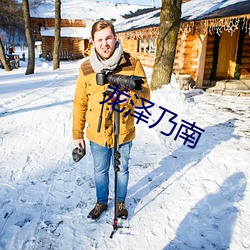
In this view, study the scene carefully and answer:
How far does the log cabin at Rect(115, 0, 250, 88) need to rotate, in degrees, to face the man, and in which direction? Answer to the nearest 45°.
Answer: approximately 45° to its left

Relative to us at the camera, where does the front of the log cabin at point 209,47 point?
facing the viewer and to the left of the viewer

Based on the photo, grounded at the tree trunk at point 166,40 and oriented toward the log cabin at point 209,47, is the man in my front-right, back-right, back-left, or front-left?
back-right

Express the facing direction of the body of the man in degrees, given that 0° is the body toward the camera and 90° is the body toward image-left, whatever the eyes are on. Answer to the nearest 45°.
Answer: approximately 0°

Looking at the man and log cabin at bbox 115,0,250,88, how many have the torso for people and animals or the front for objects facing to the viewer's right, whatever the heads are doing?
0

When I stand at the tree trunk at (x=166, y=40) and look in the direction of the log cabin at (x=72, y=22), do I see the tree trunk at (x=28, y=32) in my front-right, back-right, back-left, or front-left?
front-left

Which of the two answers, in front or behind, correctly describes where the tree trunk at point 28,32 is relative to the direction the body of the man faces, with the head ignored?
behind

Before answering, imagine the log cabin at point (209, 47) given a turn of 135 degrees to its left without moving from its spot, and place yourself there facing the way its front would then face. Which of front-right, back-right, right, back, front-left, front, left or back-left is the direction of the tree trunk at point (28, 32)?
back

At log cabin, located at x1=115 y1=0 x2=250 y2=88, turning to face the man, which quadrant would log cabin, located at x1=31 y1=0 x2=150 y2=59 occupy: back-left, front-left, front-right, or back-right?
back-right

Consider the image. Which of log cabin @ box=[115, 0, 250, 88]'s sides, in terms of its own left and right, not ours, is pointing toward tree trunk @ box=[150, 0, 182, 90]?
front

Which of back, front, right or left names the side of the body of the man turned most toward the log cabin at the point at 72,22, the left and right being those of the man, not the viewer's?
back

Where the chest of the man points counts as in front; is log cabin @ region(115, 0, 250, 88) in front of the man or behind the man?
behind
